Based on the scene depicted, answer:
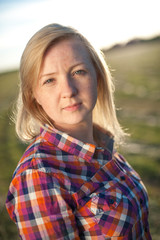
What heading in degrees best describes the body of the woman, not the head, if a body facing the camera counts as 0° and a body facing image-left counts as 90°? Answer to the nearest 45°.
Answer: approximately 315°
